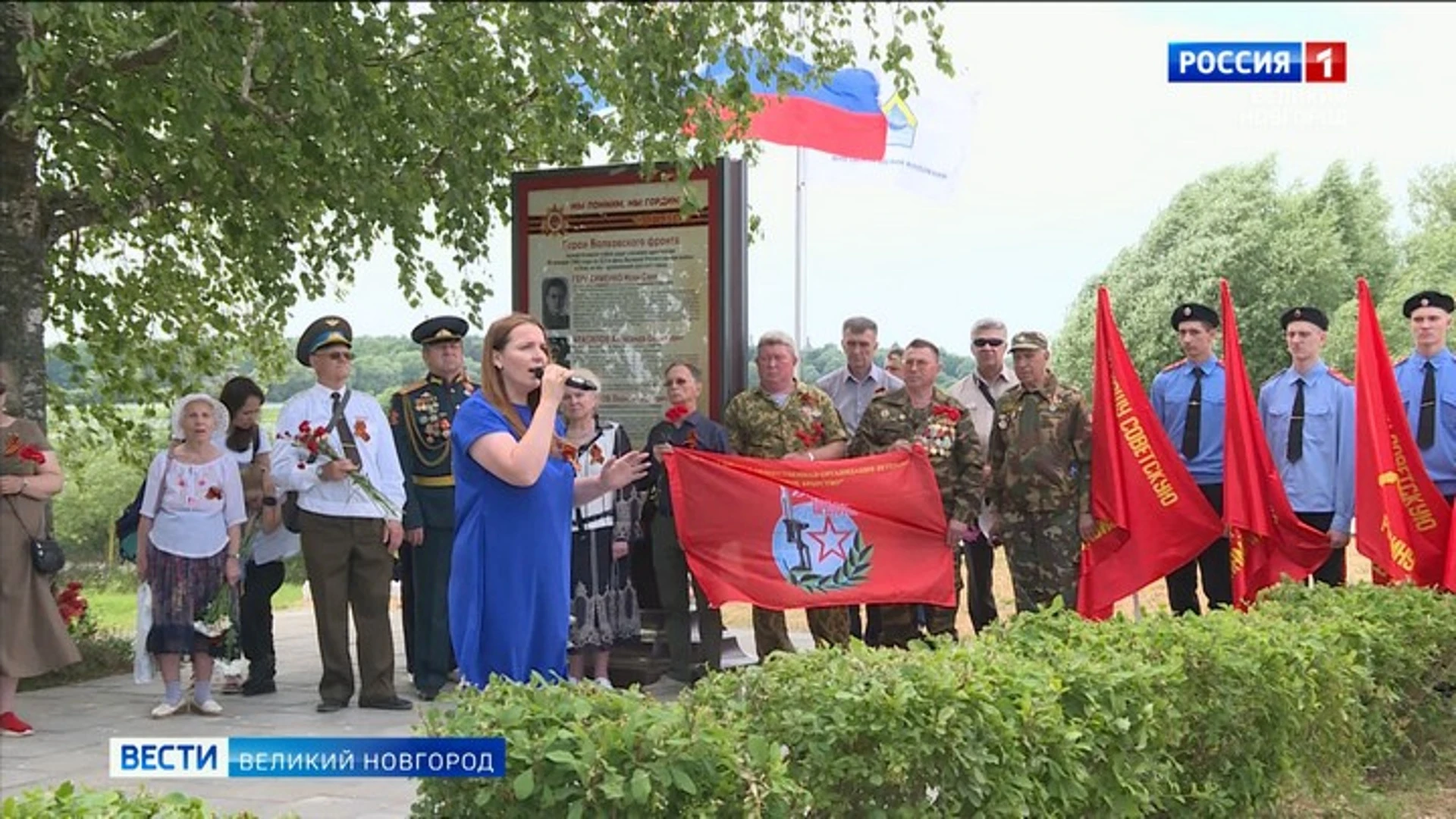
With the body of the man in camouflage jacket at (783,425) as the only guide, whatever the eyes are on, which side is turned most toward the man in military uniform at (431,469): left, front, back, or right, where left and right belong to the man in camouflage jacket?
right

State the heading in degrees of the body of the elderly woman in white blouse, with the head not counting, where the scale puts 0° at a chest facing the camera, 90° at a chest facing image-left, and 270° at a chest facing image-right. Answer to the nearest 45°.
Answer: approximately 0°

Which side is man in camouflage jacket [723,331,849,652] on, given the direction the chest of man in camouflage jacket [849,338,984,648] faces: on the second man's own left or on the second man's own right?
on the second man's own right

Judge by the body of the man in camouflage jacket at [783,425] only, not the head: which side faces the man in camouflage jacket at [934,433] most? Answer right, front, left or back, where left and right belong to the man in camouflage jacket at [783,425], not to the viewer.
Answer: left

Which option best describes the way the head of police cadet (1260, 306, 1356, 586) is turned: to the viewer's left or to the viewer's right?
to the viewer's left

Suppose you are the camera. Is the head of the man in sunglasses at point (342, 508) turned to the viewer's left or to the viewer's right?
to the viewer's right

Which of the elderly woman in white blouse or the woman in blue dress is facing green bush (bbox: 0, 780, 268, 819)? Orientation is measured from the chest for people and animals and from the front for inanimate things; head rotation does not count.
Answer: the elderly woman in white blouse

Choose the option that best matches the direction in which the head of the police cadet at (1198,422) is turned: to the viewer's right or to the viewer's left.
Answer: to the viewer's left
